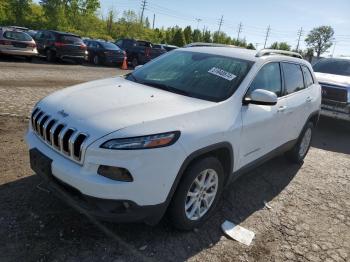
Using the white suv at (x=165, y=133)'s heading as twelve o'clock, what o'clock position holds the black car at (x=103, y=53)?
The black car is roughly at 4 o'clock from the white suv.

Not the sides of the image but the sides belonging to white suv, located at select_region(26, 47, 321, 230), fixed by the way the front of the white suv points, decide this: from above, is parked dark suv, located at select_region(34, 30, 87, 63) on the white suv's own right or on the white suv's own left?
on the white suv's own right

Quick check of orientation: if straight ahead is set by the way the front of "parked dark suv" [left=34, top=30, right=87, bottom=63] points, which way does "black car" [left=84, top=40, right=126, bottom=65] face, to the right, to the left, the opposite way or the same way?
the same way
